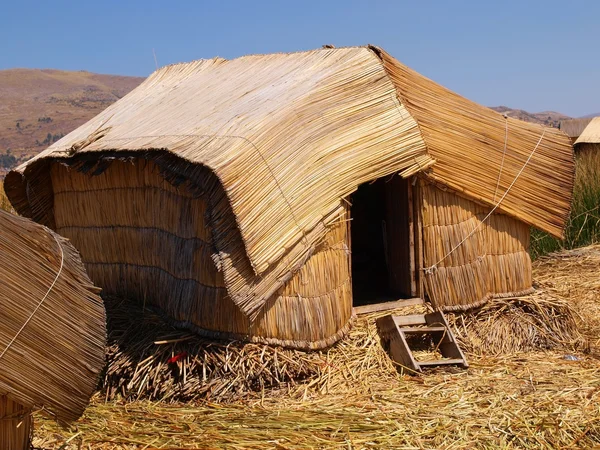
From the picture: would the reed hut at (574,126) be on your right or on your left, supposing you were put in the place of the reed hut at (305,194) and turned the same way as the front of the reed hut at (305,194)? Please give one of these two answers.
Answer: on your left

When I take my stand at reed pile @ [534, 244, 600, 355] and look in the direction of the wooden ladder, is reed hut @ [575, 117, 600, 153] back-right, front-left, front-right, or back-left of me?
back-right

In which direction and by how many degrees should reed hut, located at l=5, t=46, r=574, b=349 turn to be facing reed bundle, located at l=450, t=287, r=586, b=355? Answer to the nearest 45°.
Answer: approximately 45° to its left

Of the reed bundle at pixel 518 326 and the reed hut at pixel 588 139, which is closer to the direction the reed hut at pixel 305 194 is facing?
the reed bundle

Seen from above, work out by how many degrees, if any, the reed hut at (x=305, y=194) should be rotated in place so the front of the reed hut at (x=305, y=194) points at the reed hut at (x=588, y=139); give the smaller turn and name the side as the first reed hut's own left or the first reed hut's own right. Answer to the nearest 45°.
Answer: approximately 90° to the first reed hut's own left

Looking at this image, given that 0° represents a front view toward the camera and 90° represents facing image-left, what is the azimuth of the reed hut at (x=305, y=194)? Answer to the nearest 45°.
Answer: approximately 315°

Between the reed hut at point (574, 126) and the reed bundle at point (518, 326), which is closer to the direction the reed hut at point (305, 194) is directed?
the reed bundle
